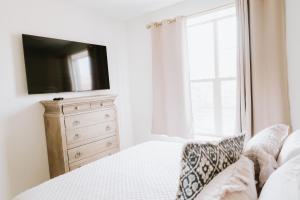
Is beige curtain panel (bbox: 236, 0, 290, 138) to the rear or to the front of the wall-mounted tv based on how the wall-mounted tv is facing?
to the front

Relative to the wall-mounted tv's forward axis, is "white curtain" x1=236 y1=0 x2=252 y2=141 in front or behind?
in front

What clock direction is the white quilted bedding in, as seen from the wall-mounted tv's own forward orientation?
The white quilted bedding is roughly at 1 o'clock from the wall-mounted tv.

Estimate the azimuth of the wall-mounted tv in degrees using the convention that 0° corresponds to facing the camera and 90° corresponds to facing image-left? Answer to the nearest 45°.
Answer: approximately 315°

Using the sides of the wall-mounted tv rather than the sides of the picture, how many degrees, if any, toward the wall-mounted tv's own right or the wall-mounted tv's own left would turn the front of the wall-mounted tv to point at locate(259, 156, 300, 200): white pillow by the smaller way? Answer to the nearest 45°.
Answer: approximately 45° to the wall-mounted tv's own right

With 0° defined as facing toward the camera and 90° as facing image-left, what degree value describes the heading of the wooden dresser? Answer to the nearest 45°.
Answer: approximately 315°

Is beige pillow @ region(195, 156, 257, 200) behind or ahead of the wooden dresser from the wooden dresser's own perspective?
ahead

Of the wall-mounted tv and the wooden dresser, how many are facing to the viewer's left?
0
